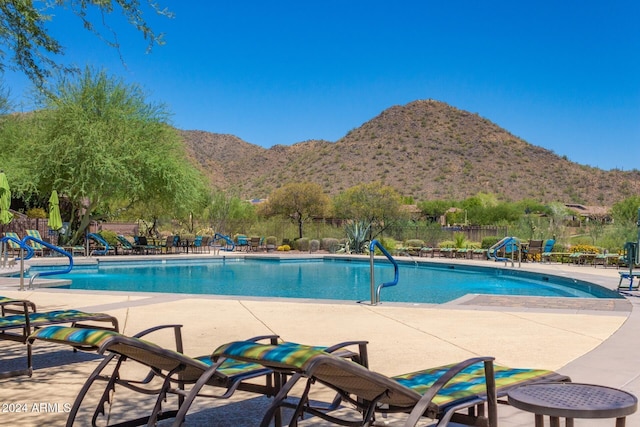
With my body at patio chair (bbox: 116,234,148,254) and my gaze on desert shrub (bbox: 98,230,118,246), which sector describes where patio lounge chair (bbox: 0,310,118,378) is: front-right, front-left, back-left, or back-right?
back-left

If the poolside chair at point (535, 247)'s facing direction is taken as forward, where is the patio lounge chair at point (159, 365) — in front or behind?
in front

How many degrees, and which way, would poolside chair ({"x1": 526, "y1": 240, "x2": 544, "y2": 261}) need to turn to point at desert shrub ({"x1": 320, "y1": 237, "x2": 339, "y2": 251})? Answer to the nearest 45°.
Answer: approximately 90° to its right

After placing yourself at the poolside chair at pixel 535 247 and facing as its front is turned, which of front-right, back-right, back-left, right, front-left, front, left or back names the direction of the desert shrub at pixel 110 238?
front-right

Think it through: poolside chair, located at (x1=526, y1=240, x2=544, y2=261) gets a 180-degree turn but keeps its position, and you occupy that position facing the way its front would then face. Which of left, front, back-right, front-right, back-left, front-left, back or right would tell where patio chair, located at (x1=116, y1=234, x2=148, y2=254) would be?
back-left

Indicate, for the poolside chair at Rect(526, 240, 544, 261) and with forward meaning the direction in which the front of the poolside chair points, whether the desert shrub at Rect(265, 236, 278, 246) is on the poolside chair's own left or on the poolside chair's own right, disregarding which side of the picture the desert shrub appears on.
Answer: on the poolside chair's own right

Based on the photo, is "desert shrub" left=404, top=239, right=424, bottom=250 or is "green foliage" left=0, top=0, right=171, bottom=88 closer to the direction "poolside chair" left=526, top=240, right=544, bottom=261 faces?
the green foliage

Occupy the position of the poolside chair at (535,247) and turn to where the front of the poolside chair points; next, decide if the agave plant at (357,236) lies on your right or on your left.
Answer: on your right

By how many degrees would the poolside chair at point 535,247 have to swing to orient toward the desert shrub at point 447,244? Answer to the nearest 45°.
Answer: approximately 90° to its right

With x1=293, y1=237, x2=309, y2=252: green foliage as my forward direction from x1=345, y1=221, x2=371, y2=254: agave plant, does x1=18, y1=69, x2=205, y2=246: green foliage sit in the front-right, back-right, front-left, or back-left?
front-left

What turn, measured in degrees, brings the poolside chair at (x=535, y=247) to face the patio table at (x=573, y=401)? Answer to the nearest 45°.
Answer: approximately 45° to its left

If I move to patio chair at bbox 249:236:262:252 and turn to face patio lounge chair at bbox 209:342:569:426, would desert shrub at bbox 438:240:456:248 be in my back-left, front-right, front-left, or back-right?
front-left
